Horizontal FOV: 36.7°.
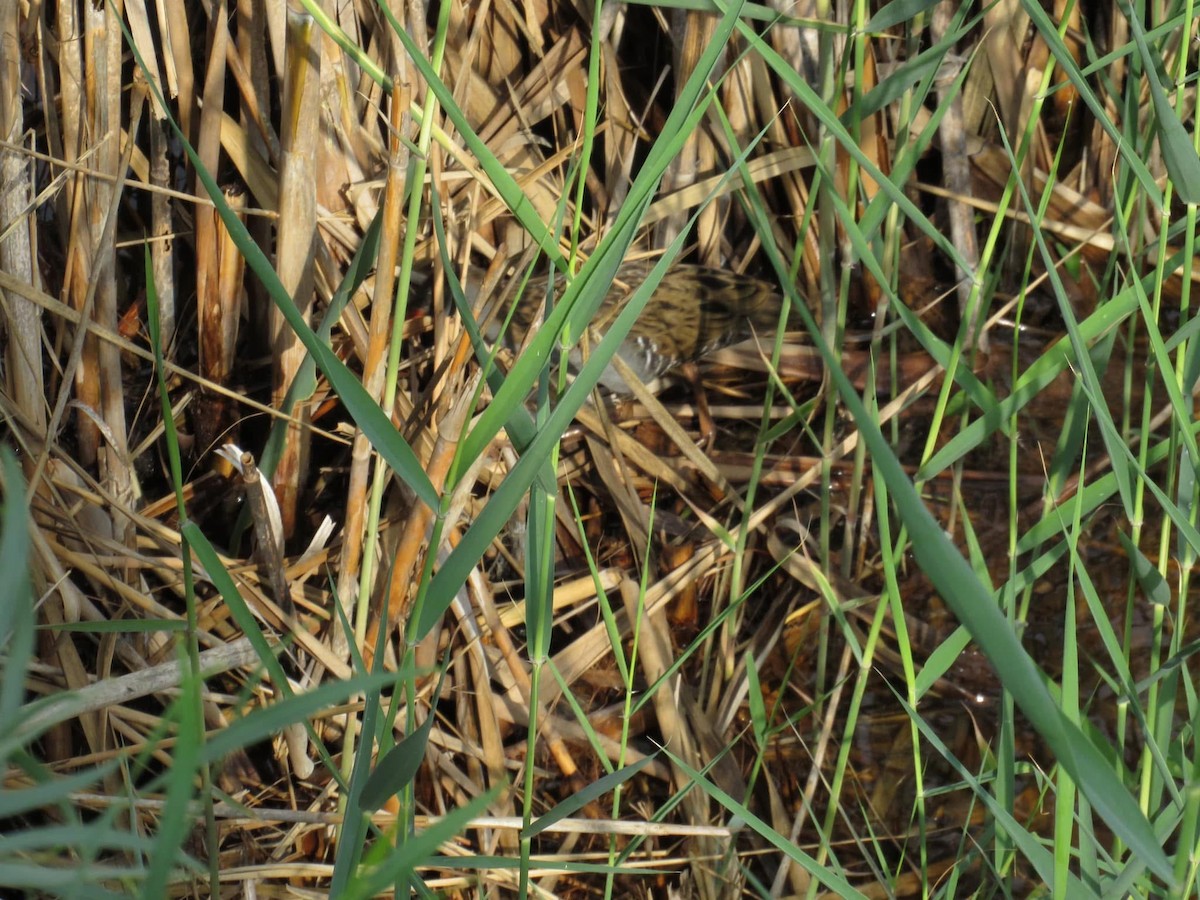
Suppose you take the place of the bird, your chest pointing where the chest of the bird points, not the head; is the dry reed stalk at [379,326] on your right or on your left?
on your left

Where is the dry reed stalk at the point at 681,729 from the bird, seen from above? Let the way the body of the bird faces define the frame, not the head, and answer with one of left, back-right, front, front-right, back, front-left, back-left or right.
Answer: left

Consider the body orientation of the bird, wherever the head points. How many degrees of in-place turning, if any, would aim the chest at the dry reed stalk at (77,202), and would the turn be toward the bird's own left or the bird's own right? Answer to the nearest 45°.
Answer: approximately 45° to the bird's own left

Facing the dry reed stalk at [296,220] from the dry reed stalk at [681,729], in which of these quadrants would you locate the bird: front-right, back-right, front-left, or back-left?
front-right

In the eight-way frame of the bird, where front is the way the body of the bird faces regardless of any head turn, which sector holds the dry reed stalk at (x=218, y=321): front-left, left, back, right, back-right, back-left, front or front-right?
front-left

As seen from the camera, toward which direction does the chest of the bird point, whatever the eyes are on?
to the viewer's left
